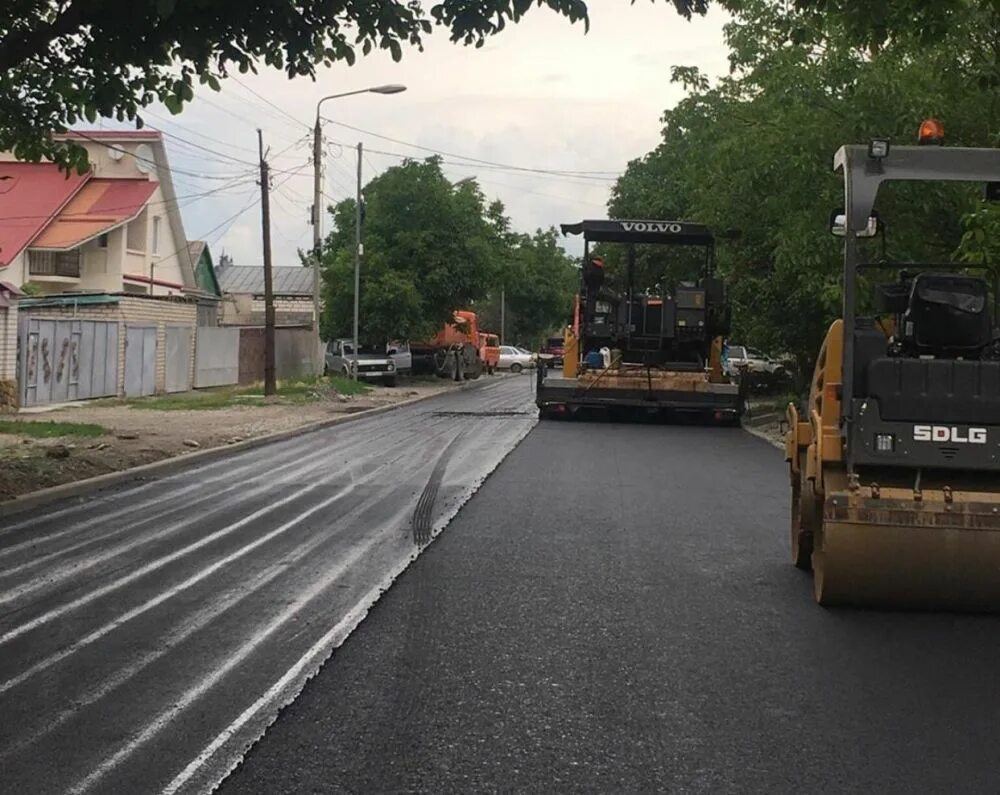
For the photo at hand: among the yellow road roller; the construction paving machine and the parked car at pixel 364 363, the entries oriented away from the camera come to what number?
2

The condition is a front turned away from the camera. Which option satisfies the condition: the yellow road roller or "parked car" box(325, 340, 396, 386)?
the yellow road roller

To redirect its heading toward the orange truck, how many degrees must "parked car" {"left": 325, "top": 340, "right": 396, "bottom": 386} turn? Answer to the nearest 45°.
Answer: approximately 90° to its left

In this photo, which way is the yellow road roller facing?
away from the camera

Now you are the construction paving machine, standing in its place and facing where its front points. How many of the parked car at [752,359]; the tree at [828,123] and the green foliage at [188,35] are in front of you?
1

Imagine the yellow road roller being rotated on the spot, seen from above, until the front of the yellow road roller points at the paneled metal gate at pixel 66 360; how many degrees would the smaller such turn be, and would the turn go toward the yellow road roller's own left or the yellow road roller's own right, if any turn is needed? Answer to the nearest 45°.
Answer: approximately 45° to the yellow road roller's own left

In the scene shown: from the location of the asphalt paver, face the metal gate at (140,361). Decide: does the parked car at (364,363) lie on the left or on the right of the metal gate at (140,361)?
right

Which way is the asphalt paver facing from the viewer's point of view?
away from the camera

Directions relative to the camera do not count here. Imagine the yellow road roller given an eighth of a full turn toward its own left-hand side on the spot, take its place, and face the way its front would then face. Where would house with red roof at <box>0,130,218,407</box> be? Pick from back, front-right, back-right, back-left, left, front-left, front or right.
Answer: front

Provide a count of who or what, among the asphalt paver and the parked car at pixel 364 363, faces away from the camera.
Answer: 1

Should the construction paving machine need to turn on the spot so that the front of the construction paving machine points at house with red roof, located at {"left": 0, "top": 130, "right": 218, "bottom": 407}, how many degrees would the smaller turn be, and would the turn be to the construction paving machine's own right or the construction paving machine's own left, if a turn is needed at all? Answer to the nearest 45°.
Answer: approximately 45° to the construction paving machine's own left

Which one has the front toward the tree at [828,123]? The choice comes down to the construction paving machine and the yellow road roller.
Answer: the yellow road roller
